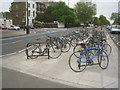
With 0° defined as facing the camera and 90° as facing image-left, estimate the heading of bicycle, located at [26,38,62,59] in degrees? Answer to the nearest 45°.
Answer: approximately 270°

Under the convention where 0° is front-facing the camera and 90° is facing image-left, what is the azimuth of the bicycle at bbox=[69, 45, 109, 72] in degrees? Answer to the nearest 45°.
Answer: approximately 225°

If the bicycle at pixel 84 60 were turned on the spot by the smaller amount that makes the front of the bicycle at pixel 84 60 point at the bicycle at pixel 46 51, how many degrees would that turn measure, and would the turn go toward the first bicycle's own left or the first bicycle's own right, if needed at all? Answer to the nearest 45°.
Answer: approximately 90° to the first bicycle's own left

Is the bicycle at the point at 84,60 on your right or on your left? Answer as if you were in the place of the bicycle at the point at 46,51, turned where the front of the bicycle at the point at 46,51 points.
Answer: on your right
